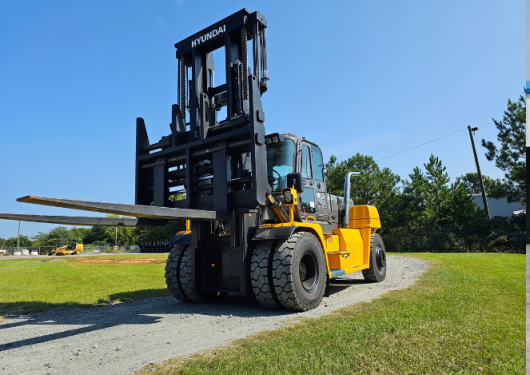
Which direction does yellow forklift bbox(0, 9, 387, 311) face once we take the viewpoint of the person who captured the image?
facing the viewer and to the left of the viewer
